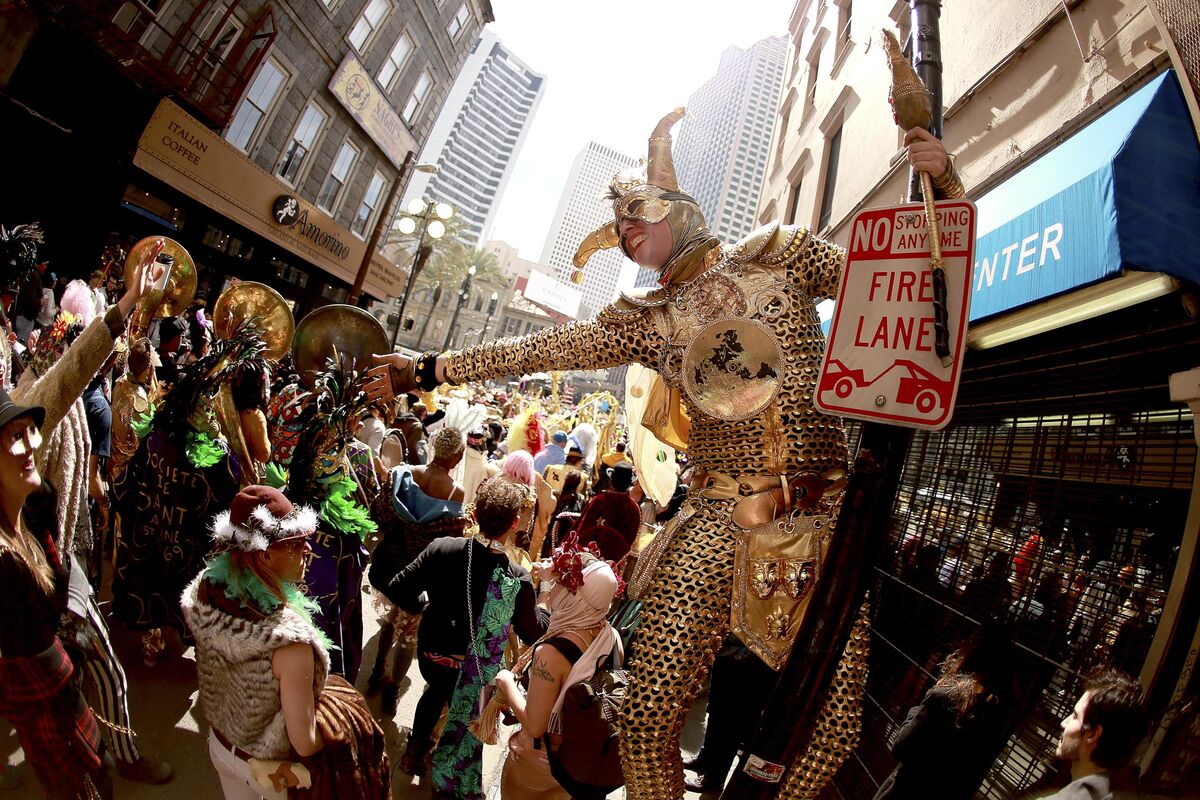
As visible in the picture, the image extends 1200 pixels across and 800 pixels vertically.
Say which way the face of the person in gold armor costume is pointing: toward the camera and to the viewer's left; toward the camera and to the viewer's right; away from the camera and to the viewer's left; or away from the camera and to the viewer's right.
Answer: toward the camera and to the viewer's left

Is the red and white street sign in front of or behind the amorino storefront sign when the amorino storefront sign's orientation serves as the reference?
in front

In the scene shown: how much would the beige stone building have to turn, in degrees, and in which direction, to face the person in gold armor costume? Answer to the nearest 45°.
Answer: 0° — it already faces them

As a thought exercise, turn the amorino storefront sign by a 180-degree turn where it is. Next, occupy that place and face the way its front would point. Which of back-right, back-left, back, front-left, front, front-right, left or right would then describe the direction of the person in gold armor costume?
back-left

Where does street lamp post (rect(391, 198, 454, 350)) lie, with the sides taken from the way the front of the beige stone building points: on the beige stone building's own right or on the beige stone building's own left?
on the beige stone building's own right

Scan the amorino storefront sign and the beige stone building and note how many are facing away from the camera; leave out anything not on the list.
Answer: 0

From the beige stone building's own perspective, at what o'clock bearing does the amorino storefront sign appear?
The amorino storefront sign is roughly at 2 o'clock from the beige stone building.

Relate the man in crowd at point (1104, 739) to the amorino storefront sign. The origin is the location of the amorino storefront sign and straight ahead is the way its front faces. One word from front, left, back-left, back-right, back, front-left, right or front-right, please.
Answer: front-right

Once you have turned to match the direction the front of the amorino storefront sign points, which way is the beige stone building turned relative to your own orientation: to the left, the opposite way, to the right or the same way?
the opposite way

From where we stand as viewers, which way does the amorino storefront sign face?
facing the viewer and to the right of the viewer

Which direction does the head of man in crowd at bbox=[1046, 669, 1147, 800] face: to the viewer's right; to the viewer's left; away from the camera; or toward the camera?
to the viewer's left

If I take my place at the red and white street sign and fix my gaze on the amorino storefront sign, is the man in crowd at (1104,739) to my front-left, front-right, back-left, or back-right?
back-right

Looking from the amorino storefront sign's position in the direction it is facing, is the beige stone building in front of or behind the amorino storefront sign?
in front
